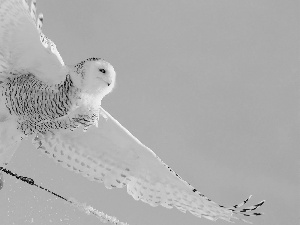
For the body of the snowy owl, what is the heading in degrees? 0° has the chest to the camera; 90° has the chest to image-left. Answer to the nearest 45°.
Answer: approximately 270°
